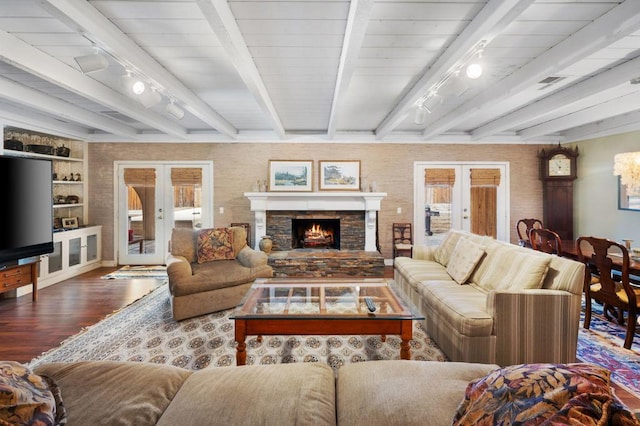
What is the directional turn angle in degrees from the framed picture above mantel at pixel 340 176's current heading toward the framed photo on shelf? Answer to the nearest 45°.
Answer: approximately 90° to its right

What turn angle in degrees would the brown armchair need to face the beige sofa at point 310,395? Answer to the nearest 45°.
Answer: approximately 45° to its right

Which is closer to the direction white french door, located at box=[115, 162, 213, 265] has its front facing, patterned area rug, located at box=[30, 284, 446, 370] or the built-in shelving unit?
the patterned area rug

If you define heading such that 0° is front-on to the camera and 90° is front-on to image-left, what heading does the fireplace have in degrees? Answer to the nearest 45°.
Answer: approximately 0°

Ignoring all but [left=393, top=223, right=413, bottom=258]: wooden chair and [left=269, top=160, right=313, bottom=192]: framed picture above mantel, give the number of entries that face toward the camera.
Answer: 2

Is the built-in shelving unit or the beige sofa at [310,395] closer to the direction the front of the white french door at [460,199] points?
the beige sofa

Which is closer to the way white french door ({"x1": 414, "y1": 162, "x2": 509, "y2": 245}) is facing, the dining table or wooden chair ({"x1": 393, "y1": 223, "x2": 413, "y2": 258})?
the dining table

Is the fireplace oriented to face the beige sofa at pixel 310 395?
yes

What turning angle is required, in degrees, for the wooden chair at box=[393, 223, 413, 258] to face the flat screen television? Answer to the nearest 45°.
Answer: approximately 45° to its right

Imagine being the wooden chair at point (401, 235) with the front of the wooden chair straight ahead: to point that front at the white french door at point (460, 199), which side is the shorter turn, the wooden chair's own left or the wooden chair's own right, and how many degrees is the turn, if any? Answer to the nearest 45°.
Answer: approximately 90° to the wooden chair's own left
